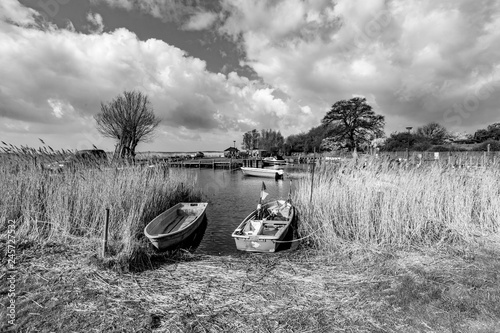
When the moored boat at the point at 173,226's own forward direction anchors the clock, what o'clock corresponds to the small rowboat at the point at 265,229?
The small rowboat is roughly at 8 o'clock from the moored boat.

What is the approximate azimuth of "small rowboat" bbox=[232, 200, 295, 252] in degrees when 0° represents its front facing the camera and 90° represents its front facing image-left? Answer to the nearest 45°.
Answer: approximately 225°

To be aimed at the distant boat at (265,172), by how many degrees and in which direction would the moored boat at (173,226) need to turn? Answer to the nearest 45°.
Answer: approximately 180°
